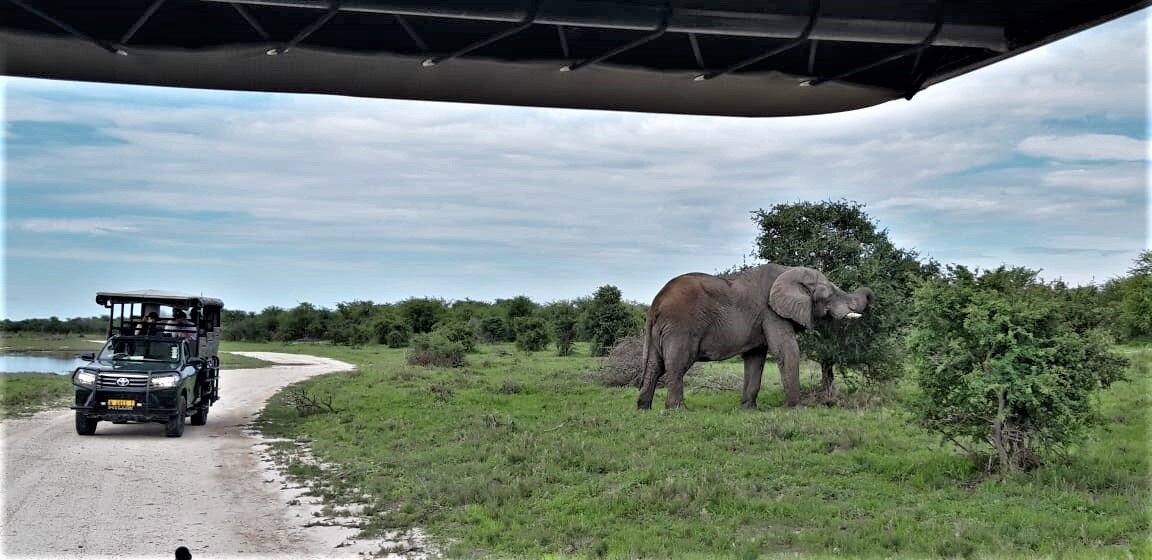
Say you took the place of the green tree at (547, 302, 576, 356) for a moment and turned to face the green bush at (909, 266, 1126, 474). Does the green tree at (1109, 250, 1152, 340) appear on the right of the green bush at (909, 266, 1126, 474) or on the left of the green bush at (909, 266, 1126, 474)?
left

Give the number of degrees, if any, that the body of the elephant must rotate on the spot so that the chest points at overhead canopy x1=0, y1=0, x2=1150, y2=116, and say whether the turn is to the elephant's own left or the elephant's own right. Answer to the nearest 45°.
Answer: approximately 90° to the elephant's own right

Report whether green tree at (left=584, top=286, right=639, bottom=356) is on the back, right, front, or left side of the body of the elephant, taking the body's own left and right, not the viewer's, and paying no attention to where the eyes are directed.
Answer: left

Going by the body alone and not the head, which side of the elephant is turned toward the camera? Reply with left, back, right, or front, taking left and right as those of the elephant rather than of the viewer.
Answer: right

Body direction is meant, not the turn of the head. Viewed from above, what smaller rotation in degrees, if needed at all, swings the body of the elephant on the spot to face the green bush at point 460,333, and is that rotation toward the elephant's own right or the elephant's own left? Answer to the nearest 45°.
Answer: approximately 135° to the elephant's own left

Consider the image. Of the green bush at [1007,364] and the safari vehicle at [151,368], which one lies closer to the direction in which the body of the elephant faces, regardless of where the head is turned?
the green bush

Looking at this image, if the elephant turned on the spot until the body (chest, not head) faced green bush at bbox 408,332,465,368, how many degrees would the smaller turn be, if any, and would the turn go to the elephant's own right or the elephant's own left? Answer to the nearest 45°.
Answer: approximately 135° to the elephant's own left

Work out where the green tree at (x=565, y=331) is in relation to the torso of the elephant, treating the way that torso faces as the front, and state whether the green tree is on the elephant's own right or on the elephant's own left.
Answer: on the elephant's own left

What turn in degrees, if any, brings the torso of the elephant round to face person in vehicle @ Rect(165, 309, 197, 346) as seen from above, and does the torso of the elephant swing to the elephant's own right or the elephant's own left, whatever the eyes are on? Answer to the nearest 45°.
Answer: approximately 180°

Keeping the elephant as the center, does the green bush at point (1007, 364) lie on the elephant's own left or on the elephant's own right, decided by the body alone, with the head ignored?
on the elephant's own right
